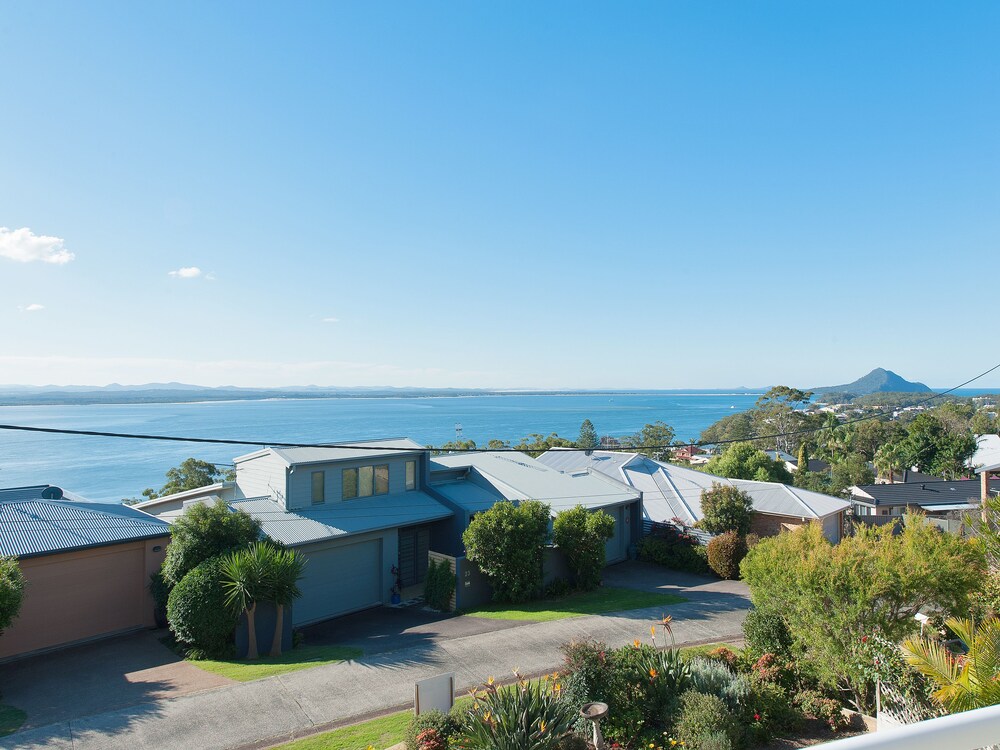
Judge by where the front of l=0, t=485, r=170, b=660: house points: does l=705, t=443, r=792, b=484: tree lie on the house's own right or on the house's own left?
on the house's own left

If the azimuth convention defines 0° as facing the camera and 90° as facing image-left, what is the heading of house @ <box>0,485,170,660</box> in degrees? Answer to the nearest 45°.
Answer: approximately 315°

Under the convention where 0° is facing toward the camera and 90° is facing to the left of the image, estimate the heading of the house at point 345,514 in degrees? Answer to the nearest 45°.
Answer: approximately 315°

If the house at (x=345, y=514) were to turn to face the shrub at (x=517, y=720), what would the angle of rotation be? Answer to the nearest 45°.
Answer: approximately 45° to its right

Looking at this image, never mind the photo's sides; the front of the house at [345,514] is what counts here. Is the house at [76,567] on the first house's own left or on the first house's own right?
on the first house's own right
